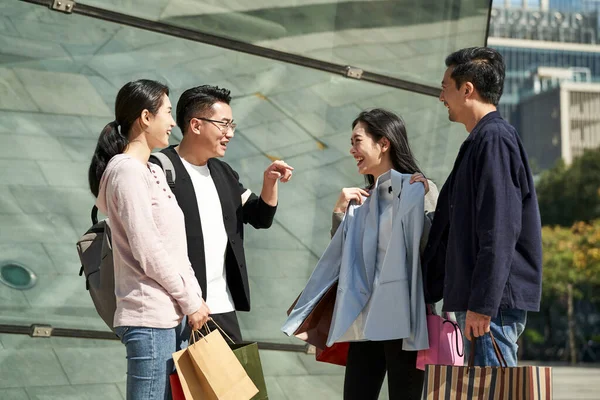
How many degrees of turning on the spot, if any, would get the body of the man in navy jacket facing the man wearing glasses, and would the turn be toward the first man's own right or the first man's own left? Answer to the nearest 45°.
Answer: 0° — they already face them

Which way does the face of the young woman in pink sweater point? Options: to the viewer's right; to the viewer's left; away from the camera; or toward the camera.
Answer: to the viewer's right

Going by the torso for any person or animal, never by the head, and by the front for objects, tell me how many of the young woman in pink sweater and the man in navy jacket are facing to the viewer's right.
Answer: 1

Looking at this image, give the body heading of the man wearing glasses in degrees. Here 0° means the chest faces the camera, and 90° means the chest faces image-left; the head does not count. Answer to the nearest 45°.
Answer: approximately 315°

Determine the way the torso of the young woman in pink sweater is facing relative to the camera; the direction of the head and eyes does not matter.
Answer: to the viewer's right

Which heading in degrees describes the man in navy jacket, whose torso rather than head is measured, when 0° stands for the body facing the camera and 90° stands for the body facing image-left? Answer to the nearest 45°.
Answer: approximately 90°

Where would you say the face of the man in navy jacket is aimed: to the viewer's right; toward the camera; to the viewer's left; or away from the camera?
to the viewer's left

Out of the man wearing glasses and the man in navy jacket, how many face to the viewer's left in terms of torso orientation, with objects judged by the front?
1

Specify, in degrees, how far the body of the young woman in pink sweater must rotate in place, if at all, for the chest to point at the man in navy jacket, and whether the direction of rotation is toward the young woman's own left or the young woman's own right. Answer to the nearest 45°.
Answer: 0° — they already face them
